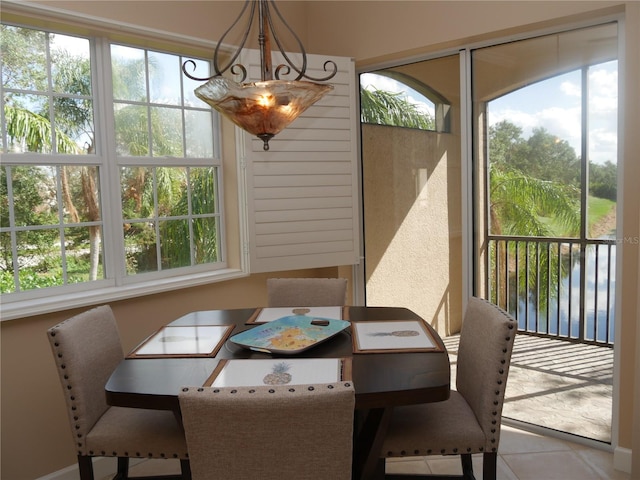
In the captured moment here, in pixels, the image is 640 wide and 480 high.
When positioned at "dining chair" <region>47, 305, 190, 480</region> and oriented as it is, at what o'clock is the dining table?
The dining table is roughly at 1 o'clock from the dining chair.

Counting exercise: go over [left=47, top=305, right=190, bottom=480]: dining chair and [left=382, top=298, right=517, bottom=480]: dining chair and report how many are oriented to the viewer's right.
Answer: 1

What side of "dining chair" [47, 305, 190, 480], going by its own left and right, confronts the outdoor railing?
front

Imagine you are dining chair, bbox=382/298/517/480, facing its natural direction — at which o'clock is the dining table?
The dining table is roughly at 11 o'clock from the dining chair.

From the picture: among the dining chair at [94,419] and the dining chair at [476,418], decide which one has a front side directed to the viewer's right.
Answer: the dining chair at [94,419]

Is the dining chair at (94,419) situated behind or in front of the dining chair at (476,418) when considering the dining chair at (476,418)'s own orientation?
in front

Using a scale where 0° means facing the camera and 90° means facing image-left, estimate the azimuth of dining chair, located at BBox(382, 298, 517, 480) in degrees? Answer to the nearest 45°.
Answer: approximately 90°

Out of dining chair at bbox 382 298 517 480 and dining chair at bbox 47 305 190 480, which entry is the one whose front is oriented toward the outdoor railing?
dining chair at bbox 47 305 190 480

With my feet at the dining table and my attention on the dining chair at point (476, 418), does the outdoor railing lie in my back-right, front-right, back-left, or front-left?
front-left

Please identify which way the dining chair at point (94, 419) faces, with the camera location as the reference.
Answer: facing to the right of the viewer

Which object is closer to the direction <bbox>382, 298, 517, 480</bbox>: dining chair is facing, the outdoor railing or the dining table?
the dining table
